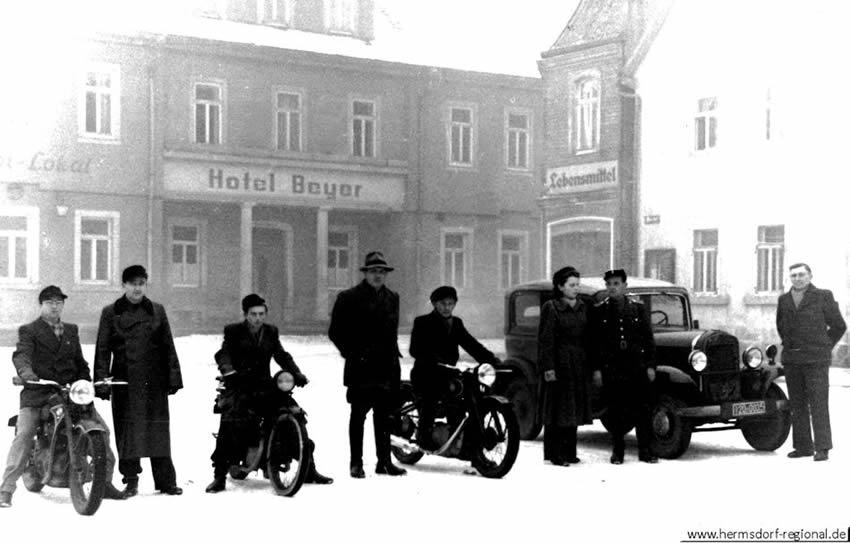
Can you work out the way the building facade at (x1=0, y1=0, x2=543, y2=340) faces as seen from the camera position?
facing the viewer

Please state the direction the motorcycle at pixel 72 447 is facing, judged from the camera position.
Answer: facing the viewer and to the right of the viewer

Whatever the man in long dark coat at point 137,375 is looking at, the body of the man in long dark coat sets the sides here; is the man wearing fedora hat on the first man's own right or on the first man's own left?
on the first man's own left

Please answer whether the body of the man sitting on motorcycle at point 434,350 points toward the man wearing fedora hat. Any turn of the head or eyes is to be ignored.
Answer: no

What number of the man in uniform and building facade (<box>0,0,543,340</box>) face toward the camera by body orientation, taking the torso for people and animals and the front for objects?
2

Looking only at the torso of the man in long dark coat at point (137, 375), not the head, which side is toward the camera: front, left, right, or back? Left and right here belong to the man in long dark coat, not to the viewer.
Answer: front

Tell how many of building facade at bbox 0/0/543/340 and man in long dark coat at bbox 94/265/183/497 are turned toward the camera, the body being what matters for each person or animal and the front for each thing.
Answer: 2

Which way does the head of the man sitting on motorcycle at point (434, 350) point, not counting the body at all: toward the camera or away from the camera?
toward the camera
